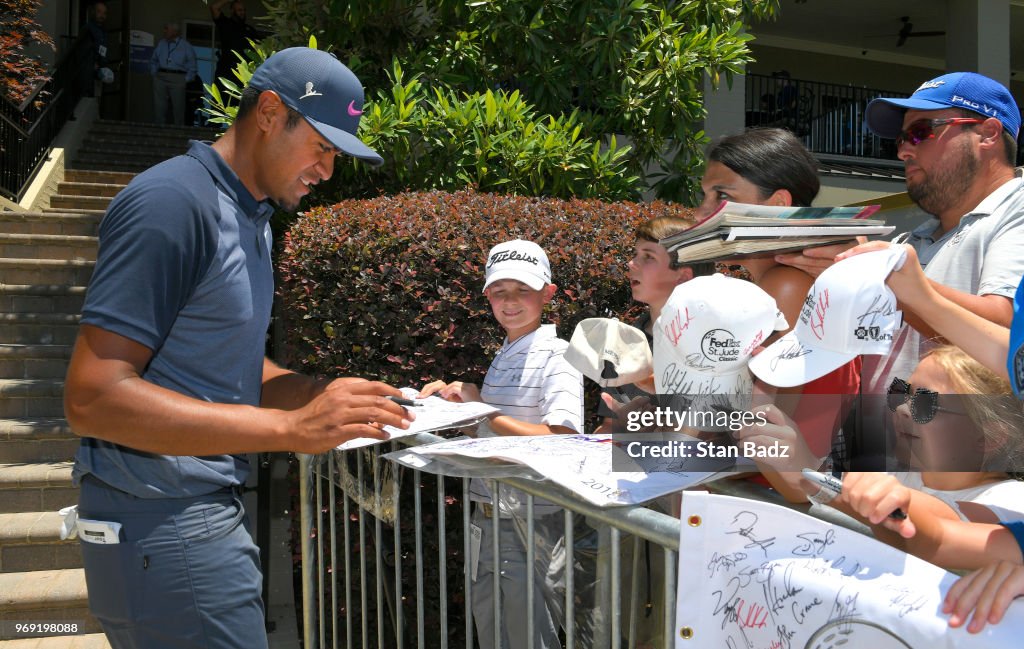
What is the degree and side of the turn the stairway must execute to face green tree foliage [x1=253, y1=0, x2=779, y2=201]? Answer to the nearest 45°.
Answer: approximately 90° to its left

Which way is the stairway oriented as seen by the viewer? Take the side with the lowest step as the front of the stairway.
toward the camera

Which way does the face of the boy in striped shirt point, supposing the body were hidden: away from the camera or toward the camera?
toward the camera

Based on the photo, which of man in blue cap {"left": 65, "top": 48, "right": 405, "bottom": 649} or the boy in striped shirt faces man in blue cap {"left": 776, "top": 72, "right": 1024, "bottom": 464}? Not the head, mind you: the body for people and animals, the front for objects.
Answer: man in blue cap {"left": 65, "top": 48, "right": 405, "bottom": 649}

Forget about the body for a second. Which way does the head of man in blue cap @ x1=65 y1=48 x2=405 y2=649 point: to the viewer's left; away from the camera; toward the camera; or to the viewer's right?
to the viewer's right

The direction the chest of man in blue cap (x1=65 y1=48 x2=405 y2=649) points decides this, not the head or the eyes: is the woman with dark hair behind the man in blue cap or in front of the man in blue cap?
in front

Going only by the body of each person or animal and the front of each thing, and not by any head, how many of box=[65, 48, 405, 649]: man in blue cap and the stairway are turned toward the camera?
1

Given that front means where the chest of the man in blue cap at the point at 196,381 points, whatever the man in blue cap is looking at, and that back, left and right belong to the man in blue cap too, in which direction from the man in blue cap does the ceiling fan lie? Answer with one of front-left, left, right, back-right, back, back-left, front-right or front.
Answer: front-left

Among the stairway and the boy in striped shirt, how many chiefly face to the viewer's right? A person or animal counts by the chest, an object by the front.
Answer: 0

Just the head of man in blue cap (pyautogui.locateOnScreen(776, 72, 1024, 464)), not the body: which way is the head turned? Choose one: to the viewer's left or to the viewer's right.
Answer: to the viewer's left

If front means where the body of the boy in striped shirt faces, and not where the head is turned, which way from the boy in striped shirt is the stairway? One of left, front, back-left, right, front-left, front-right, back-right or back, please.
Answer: right

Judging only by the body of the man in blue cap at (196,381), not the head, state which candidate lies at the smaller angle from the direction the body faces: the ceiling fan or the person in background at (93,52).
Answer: the ceiling fan

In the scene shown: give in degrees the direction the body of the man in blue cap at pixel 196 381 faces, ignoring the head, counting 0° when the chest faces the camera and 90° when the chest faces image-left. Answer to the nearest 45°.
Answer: approximately 270°

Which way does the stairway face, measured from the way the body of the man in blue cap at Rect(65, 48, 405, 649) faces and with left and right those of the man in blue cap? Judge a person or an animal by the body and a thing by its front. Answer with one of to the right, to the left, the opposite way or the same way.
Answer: to the right

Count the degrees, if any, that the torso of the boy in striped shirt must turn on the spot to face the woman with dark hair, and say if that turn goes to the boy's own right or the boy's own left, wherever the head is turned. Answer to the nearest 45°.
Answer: approximately 90° to the boy's own left

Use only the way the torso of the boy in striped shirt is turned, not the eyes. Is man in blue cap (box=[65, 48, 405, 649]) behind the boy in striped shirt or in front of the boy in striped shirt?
in front
